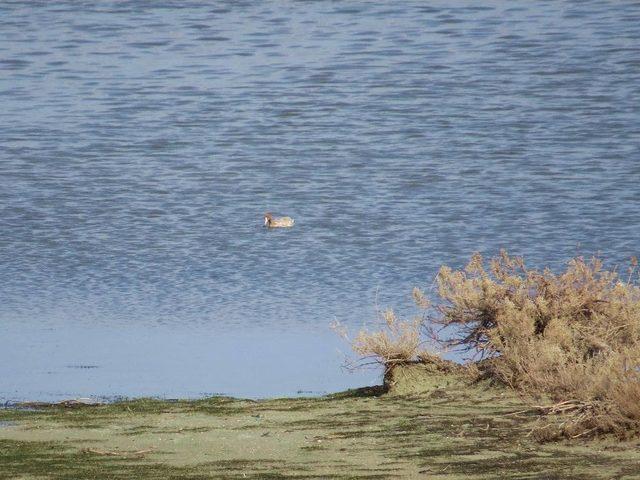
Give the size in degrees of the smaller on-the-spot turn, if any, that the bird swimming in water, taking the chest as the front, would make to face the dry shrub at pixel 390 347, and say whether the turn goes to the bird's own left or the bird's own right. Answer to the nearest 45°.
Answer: approximately 90° to the bird's own left

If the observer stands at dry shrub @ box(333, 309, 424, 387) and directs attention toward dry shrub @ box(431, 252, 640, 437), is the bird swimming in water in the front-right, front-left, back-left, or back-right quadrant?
back-left

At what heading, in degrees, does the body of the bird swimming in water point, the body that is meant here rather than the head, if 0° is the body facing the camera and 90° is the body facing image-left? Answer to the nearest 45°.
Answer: approximately 90°

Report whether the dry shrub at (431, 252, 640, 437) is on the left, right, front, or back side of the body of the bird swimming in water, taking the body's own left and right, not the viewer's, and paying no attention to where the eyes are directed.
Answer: left
